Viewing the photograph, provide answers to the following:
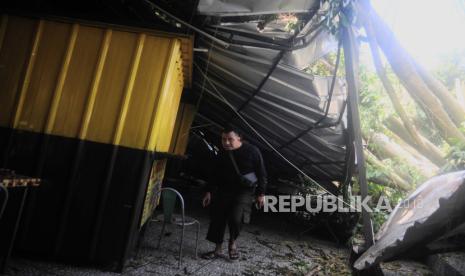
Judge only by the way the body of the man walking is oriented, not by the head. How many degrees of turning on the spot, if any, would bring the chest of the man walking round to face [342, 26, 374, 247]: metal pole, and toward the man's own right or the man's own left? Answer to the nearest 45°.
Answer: approximately 90° to the man's own left

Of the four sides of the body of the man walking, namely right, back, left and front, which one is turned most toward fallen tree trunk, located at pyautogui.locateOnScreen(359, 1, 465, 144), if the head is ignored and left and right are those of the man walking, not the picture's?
left

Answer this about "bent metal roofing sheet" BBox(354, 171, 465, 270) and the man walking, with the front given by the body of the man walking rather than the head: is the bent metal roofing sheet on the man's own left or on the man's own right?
on the man's own left

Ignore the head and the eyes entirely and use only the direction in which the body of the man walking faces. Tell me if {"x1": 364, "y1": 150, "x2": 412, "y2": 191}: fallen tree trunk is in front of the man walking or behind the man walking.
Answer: behind

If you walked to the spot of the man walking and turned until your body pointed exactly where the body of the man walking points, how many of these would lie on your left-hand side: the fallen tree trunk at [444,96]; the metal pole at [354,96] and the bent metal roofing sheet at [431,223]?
3

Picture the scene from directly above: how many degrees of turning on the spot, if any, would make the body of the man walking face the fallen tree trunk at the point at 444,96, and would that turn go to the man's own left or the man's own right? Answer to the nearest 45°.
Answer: approximately 90° to the man's own left

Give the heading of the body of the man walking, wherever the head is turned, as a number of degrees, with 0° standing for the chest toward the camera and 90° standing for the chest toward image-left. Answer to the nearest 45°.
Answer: approximately 45°

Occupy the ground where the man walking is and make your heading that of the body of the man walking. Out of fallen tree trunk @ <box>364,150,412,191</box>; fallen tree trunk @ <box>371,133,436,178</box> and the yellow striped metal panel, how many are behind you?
2

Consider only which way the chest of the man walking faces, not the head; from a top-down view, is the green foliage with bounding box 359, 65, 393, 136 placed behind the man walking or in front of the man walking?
behind
